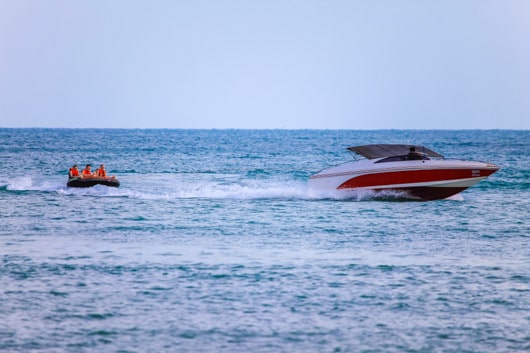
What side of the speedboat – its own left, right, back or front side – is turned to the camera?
right

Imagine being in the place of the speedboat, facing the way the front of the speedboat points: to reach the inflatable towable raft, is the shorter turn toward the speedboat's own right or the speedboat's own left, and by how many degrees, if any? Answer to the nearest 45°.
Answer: approximately 180°
